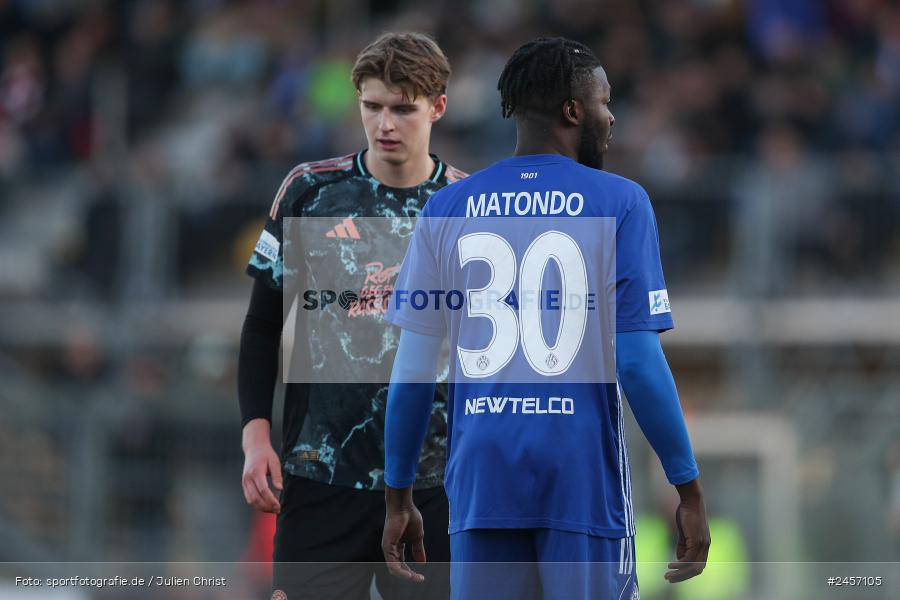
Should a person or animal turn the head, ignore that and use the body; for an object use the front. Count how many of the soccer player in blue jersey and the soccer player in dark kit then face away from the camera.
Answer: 1

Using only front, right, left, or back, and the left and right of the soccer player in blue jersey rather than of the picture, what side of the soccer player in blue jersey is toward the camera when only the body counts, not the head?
back

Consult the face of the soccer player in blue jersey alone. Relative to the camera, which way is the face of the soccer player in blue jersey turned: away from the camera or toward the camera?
away from the camera

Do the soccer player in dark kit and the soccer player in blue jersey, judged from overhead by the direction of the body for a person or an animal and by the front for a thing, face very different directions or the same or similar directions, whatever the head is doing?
very different directions

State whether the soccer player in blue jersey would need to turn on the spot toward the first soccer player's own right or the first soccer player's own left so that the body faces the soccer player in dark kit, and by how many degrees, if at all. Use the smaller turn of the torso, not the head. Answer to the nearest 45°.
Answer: approximately 45° to the first soccer player's own left

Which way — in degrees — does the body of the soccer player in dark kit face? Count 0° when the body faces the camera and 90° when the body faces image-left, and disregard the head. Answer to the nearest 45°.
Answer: approximately 0°

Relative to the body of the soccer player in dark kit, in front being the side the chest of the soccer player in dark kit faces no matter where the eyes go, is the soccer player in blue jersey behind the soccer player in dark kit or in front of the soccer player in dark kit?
in front
